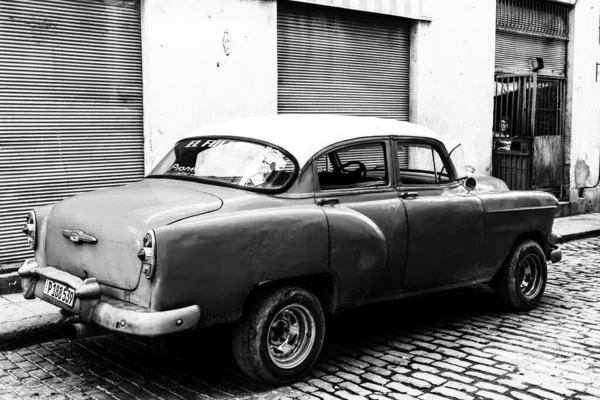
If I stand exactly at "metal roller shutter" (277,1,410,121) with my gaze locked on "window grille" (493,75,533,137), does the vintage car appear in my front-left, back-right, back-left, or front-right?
back-right

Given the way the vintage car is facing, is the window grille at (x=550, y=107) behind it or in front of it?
in front

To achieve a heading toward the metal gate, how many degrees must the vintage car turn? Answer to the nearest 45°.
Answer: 0° — it already faces it

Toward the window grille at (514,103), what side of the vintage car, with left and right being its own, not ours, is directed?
front

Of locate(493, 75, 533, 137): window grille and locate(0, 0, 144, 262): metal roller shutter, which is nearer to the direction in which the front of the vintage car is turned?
the window grille

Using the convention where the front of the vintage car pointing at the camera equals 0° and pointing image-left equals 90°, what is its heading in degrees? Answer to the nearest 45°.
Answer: approximately 225°

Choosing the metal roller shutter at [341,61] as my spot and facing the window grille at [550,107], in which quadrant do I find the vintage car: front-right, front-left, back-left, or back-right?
back-right

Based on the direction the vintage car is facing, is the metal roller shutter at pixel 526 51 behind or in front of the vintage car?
in front
